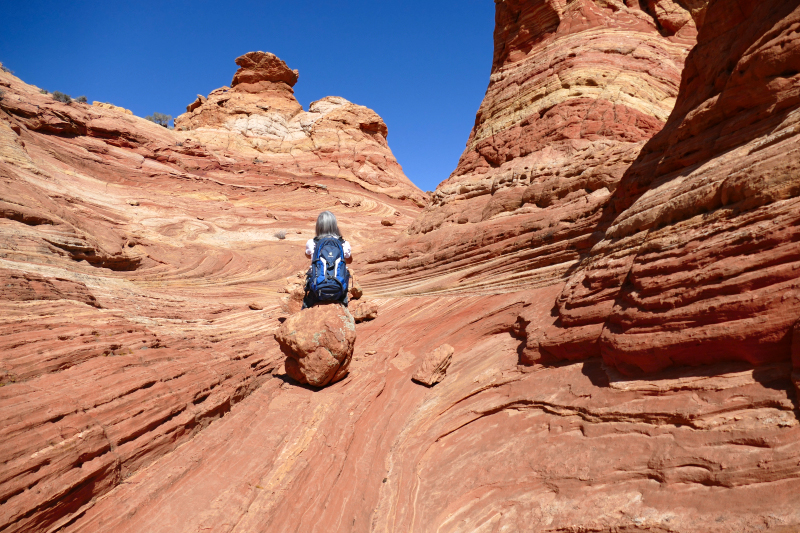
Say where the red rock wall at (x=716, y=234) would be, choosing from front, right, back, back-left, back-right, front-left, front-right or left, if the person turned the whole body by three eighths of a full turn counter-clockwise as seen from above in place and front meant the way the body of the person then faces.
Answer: left

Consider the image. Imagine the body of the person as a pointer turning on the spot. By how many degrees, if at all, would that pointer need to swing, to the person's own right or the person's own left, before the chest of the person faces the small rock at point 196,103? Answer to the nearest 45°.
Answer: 0° — they already face it

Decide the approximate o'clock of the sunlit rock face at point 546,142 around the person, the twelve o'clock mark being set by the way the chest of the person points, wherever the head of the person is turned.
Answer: The sunlit rock face is roughly at 2 o'clock from the person.

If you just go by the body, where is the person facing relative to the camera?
away from the camera

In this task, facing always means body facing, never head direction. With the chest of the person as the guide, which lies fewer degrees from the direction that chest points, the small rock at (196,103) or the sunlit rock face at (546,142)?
the small rock

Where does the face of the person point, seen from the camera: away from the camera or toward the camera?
away from the camera
